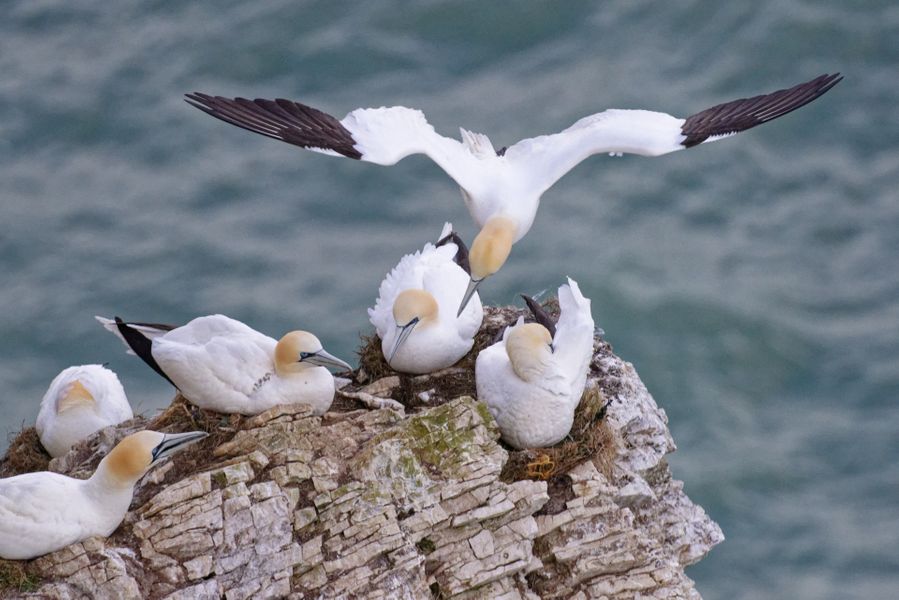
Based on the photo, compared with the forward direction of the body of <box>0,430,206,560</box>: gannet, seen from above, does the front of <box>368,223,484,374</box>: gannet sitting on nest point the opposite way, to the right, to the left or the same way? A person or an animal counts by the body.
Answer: to the right

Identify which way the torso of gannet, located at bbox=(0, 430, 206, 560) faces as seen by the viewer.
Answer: to the viewer's right

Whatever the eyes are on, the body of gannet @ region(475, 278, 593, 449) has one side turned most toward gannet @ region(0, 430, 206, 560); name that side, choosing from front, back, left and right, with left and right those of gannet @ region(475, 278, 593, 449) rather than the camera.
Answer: right

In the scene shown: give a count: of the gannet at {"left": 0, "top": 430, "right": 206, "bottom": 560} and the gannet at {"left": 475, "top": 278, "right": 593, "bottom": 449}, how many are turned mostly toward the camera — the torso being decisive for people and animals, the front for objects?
1

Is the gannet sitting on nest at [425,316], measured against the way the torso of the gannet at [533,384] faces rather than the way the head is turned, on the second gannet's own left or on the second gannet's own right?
on the second gannet's own right

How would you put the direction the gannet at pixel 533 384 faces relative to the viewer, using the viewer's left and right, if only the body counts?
facing the viewer

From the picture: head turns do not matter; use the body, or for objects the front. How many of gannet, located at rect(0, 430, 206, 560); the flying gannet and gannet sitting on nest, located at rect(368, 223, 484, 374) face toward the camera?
2

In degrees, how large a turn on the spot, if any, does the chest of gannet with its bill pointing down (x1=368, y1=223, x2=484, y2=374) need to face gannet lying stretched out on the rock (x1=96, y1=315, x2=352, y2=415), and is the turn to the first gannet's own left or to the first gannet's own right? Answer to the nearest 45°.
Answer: approximately 90° to the first gannet's own right
